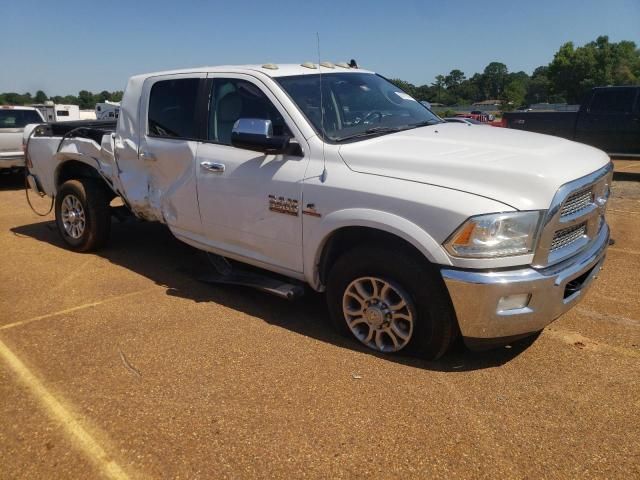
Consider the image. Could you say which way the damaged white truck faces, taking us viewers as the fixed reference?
facing the viewer and to the right of the viewer

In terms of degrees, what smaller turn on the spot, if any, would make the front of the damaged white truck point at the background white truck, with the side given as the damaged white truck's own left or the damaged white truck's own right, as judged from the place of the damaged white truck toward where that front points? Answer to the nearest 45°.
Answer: approximately 180°
